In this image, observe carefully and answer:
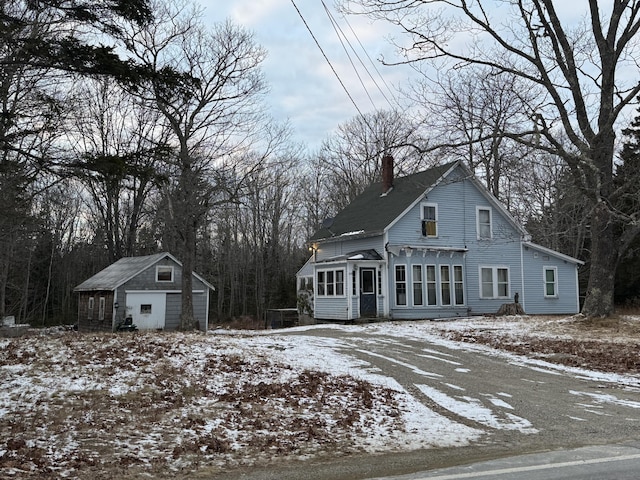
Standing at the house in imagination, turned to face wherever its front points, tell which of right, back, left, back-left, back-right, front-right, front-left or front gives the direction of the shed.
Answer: back-right

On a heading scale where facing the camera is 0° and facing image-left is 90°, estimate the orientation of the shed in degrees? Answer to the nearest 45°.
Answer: approximately 315°

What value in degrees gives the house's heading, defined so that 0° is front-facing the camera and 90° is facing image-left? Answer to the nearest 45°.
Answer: approximately 315°

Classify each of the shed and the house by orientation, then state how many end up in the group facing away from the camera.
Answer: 0

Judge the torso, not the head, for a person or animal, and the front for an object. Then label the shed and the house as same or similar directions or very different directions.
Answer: same or similar directions
